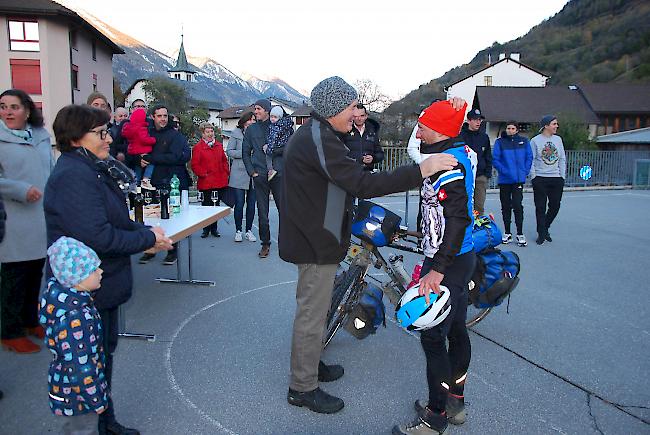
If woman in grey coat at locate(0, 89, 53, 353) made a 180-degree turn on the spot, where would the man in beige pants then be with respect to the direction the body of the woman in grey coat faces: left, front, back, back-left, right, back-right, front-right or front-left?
back

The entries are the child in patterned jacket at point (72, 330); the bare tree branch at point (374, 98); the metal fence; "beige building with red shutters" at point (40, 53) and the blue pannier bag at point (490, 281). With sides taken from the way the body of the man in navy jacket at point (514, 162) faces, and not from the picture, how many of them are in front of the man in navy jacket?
2

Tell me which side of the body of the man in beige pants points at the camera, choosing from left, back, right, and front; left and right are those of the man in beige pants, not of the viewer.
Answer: right

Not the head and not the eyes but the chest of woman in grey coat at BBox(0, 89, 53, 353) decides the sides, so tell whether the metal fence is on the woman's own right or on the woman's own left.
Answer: on the woman's own left

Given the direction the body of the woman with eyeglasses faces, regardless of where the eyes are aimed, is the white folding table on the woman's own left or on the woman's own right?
on the woman's own left

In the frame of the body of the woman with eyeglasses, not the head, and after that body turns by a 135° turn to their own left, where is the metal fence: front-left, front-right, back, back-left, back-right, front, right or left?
right

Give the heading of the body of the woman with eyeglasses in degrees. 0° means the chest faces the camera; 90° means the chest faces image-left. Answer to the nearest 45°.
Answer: approximately 270°

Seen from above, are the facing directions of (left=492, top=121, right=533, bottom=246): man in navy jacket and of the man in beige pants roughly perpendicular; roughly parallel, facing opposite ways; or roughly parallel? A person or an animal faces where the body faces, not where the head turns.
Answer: roughly perpendicular

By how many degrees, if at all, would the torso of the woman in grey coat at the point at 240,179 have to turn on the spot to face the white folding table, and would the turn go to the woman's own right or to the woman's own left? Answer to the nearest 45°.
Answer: approximately 45° to the woman's own right

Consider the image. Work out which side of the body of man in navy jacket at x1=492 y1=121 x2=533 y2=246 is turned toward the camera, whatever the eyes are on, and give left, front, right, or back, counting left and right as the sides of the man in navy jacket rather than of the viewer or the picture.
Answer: front

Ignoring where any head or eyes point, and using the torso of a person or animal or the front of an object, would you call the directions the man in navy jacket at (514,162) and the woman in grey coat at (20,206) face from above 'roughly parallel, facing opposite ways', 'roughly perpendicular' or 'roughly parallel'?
roughly perpendicular

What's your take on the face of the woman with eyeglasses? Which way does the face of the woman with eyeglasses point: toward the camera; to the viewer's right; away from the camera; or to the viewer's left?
to the viewer's right

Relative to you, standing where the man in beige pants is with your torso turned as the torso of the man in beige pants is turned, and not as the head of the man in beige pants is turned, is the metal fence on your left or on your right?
on your left

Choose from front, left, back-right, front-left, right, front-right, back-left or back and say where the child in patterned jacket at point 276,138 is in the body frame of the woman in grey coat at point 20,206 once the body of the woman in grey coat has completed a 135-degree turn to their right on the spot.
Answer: back-right

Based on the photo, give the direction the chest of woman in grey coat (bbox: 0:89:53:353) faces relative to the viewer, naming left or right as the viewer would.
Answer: facing the viewer and to the right of the viewer
